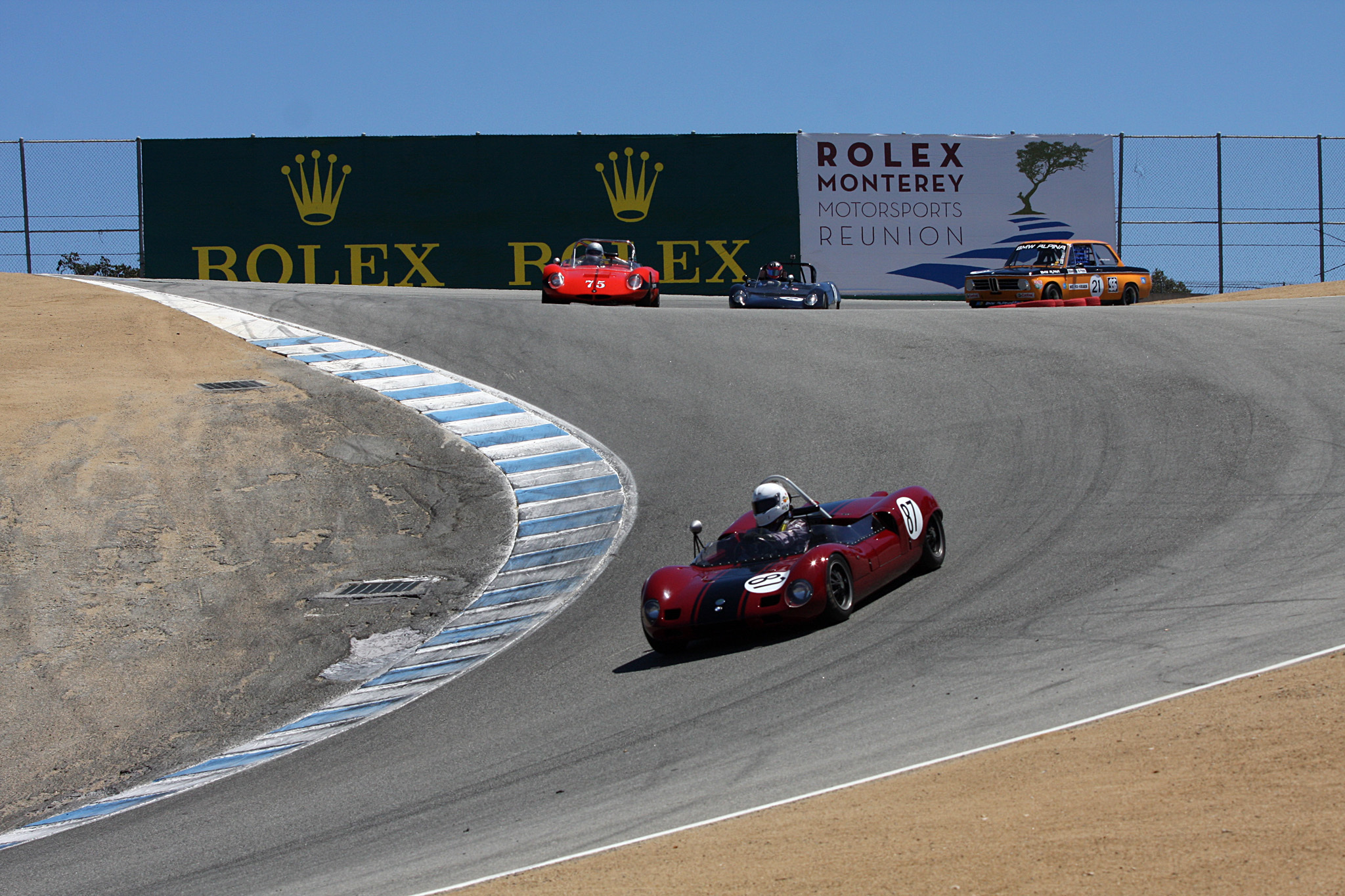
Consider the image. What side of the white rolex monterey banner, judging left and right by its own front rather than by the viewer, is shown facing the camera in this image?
front

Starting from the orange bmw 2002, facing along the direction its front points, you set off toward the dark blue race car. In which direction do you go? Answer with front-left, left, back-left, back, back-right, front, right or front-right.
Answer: front-right

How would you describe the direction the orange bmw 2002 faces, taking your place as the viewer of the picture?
facing the viewer and to the left of the viewer

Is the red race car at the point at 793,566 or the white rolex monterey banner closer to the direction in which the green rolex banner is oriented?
the red race car

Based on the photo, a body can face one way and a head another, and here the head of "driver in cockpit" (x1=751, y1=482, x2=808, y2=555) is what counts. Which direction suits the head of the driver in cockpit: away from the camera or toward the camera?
toward the camera

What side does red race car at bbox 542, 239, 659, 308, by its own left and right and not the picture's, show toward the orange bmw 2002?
left

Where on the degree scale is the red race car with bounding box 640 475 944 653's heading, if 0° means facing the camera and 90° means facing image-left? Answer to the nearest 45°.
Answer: approximately 45°

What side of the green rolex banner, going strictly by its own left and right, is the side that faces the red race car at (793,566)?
front

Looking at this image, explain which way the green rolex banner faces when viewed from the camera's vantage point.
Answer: facing the viewer

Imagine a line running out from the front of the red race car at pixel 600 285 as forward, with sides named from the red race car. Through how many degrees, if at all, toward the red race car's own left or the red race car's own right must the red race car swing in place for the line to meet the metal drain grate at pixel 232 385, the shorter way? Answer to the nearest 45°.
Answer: approximately 45° to the red race car's own right

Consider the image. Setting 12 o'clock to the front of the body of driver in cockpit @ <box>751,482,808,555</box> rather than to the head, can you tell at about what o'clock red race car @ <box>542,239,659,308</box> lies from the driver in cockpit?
The red race car is roughly at 4 o'clock from the driver in cockpit.

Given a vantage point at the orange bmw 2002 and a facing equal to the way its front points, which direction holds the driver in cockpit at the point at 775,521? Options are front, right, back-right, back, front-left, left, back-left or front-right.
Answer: front-left

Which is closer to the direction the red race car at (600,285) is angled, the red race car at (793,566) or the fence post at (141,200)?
the red race car
